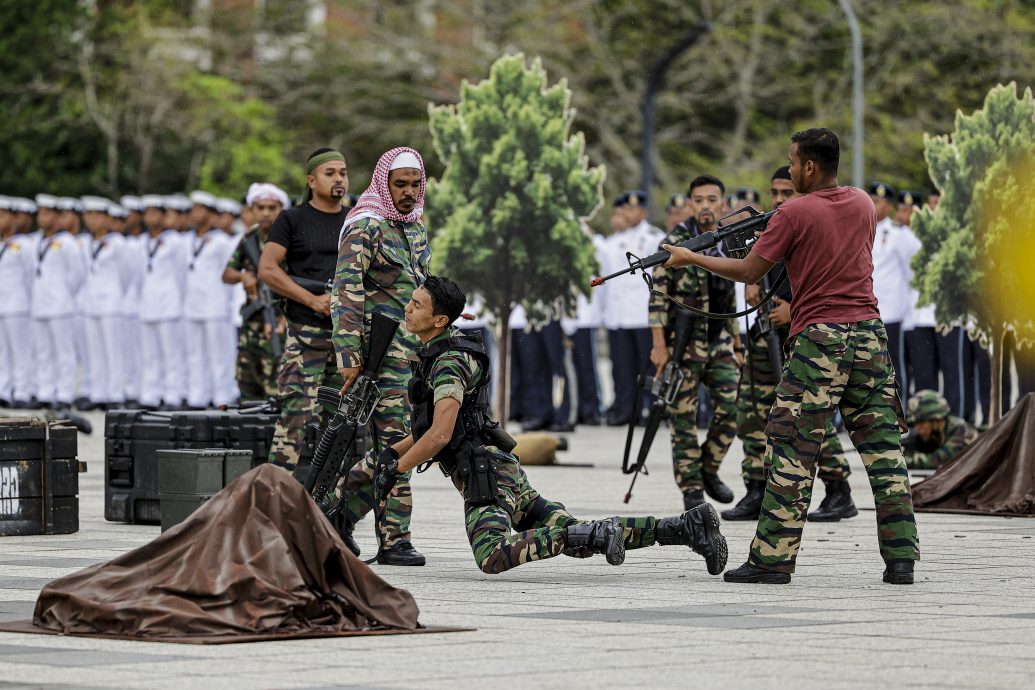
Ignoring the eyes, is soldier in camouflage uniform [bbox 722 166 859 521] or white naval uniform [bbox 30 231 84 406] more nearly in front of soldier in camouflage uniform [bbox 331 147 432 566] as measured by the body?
the soldier in camouflage uniform

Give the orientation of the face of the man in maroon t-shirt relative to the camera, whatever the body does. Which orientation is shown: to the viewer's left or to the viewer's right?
to the viewer's left

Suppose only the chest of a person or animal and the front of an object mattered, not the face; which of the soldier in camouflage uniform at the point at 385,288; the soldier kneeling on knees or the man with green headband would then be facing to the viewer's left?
the soldier kneeling on knees

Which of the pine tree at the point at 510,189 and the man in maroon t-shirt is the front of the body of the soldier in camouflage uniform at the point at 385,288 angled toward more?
the man in maroon t-shirt

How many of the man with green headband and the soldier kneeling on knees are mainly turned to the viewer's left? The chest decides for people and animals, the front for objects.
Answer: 1

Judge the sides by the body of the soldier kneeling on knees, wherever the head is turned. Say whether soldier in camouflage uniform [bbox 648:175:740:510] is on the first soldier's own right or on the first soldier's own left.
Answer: on the first soldier's own right

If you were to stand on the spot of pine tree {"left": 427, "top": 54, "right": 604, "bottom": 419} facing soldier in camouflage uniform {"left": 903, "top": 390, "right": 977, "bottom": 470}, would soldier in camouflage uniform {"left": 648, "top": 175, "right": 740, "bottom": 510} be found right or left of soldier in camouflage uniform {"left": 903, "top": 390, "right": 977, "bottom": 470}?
right

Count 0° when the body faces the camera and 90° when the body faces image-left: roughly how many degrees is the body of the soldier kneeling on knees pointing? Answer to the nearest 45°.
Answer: approximately 90°
